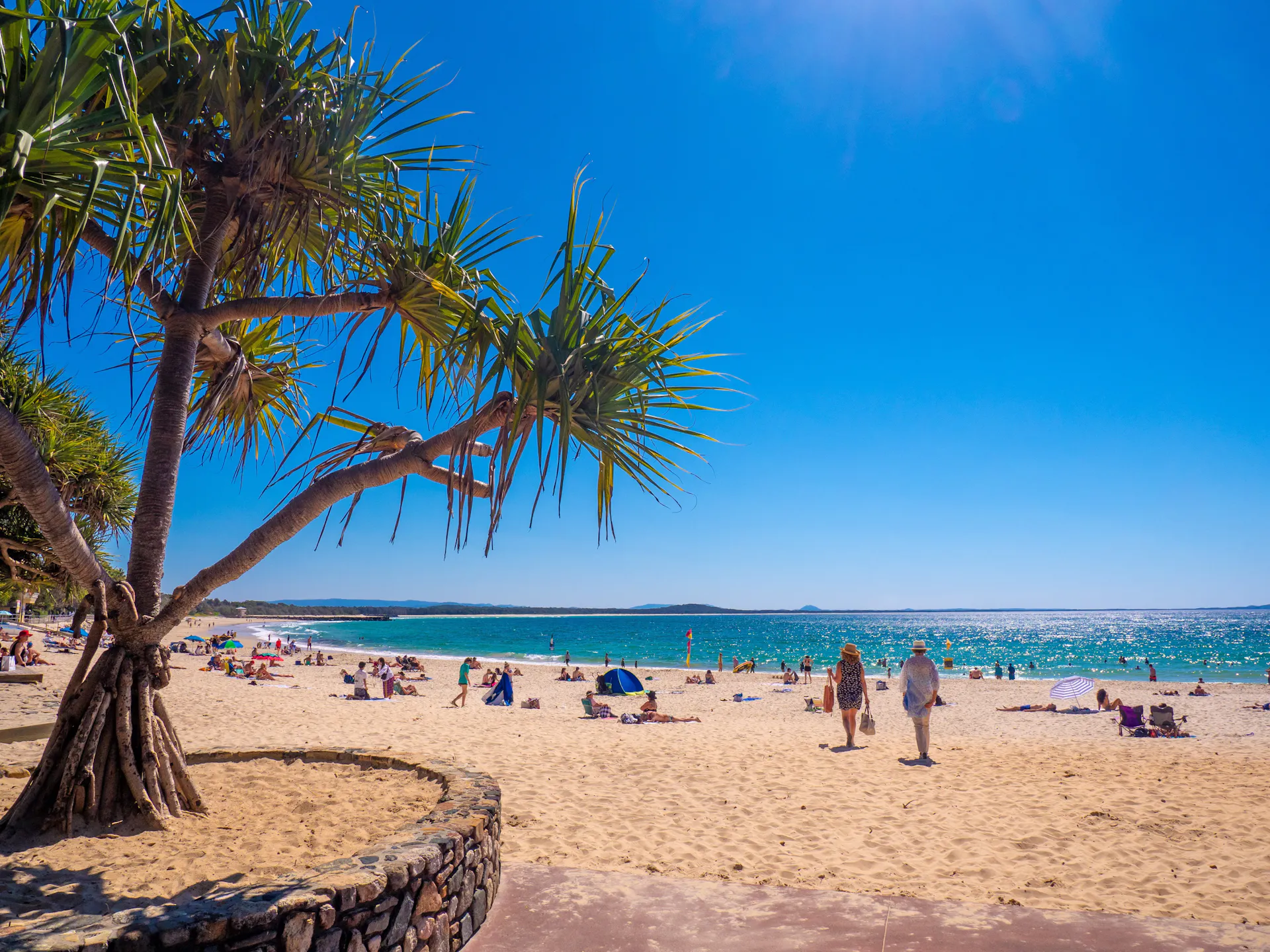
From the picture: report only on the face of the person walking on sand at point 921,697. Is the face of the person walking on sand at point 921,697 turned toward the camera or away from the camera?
away from the camera

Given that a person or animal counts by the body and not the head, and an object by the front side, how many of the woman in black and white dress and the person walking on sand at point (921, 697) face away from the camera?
2

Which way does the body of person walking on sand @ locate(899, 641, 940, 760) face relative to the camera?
away from the camera

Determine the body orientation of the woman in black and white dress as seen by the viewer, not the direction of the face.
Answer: away from the camera

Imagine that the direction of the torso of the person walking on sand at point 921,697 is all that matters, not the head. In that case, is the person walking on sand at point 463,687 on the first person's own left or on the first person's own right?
on the first person's own left
